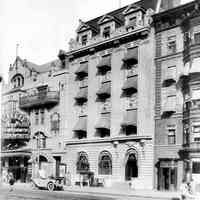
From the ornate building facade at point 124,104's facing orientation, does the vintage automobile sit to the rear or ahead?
ahead

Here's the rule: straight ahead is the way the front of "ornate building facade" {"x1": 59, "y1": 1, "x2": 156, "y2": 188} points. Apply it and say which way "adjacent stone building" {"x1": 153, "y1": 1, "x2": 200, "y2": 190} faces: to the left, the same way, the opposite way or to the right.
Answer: the same way

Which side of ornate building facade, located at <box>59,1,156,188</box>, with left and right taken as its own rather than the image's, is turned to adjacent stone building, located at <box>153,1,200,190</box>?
left

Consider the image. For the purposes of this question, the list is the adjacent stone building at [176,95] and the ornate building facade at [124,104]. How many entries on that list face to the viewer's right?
0

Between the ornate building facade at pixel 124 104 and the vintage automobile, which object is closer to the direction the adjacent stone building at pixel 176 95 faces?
the vintage automobile

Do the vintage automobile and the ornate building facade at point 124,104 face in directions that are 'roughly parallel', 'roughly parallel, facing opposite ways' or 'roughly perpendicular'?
roughly perpendicular

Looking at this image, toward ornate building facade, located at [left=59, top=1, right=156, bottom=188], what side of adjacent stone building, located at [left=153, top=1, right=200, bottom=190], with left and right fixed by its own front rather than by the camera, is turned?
right

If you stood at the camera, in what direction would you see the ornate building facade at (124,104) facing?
facing the viewer and to the left of the viewer

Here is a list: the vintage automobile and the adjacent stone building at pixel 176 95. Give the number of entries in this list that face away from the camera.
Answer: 0

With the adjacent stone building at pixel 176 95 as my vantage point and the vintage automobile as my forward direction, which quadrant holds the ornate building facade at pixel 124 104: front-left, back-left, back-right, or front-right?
front-right
